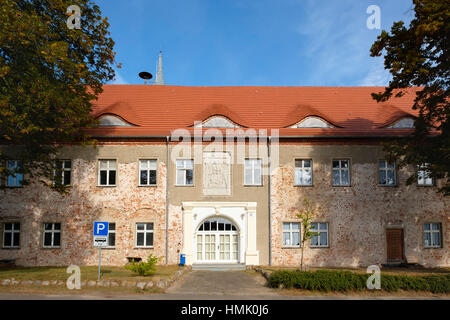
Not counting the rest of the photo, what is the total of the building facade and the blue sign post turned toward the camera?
2

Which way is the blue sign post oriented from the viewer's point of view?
toward the camera

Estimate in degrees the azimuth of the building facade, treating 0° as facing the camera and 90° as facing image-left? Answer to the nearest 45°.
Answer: approximately 0°

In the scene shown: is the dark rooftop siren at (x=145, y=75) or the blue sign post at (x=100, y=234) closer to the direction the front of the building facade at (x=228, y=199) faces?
the blue sign post

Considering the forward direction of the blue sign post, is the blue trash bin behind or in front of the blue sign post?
behind

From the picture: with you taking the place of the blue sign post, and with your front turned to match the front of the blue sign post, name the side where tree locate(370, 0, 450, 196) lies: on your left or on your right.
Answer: on your left

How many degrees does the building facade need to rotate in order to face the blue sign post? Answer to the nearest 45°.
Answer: approximately 45° to its right

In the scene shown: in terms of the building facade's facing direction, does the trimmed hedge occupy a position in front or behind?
in front

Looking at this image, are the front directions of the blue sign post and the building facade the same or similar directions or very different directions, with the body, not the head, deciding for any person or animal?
same or similar directions
